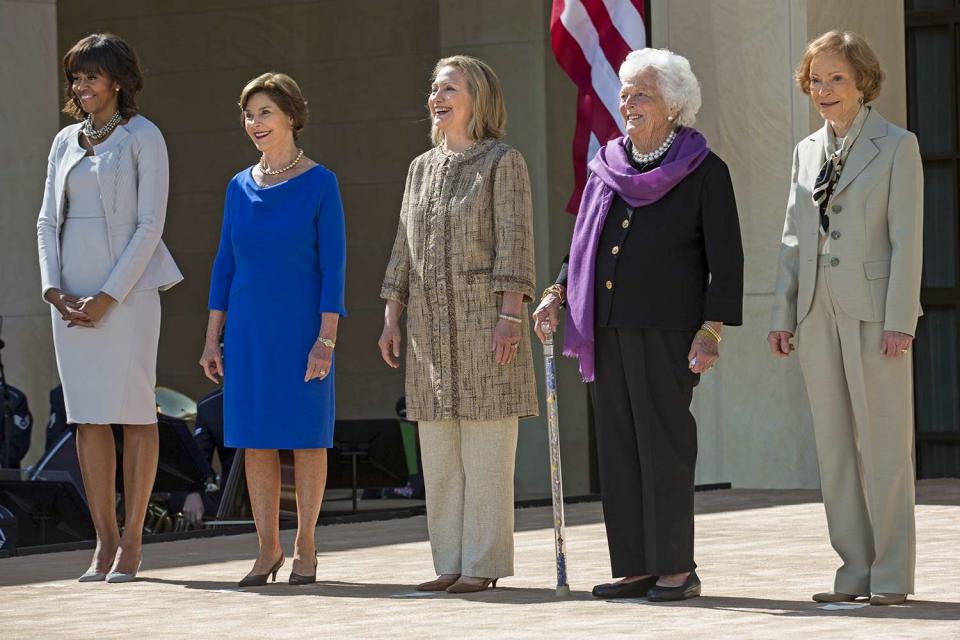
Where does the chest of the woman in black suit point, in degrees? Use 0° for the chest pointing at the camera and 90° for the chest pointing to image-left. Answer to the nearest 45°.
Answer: approximately 45°

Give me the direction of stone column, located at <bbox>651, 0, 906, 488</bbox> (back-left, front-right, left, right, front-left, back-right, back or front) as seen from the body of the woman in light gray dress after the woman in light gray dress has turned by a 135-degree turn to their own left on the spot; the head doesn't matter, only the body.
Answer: front-left

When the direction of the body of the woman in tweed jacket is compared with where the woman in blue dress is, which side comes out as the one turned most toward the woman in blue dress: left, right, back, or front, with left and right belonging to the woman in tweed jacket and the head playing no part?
right

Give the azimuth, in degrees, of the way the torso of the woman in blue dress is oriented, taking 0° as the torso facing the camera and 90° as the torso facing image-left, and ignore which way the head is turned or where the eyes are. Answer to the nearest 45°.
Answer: approximately 45°

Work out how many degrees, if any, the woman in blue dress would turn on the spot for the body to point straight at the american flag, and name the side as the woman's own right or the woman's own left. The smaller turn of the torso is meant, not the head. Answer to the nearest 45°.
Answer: approximately 180°

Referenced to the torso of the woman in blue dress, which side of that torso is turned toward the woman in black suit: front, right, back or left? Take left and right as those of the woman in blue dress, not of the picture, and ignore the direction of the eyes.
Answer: left

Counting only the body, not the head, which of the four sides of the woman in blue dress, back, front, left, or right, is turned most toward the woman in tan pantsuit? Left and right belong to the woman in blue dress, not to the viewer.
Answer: left

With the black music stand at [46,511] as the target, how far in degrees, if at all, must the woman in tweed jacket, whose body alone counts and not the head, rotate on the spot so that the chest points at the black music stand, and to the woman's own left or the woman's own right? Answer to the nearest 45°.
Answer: approximately 90° to the woman's own right
